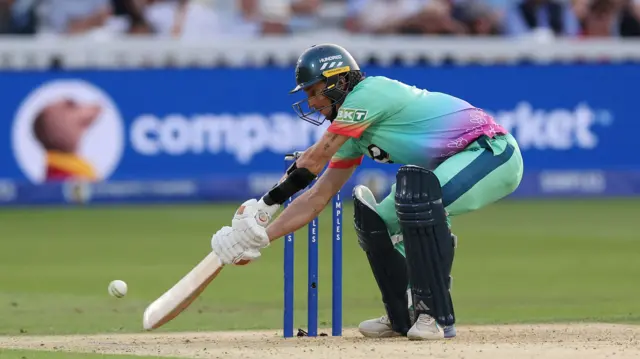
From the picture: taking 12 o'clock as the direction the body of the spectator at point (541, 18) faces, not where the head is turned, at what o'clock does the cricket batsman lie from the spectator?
The cricket batsman is roughly at 12 o'clock from the spectator.

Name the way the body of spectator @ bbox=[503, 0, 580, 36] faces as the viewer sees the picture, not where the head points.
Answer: toward the camera

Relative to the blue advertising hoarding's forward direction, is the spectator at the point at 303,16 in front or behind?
behind

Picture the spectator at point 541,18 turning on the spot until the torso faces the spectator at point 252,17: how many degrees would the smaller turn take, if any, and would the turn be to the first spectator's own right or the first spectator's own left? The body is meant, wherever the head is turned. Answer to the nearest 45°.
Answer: approximately 90° to the first spectator's own right

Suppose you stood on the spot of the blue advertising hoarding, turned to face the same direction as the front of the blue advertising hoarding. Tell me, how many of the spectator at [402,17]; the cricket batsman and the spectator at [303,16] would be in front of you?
1

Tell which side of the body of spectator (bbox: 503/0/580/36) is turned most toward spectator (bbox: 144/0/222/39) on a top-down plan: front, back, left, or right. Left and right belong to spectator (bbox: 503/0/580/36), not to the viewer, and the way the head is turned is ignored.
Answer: right

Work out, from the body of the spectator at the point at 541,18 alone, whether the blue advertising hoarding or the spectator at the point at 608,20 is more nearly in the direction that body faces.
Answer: the blue advertising hoarding

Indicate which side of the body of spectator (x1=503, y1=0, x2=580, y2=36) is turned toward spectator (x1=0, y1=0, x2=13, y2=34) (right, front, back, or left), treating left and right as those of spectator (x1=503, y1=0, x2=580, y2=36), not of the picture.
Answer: right

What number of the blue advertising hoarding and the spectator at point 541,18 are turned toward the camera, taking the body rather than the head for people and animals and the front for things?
2

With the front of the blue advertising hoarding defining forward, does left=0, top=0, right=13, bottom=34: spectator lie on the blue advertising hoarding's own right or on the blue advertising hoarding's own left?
on the blue advertising hoarding's own right

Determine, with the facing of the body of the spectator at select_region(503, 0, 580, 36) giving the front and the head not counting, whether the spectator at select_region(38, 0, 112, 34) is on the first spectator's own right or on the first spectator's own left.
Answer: on the first spectator's own right

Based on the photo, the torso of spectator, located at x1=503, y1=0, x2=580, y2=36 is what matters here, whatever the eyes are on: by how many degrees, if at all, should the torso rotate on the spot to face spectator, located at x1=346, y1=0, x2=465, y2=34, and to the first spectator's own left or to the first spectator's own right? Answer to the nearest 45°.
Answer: approximately 45° to the first spectator's own right

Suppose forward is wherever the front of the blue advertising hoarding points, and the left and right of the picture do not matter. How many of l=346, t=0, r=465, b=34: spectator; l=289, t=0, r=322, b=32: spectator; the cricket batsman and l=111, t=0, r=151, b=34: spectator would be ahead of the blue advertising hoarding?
1
